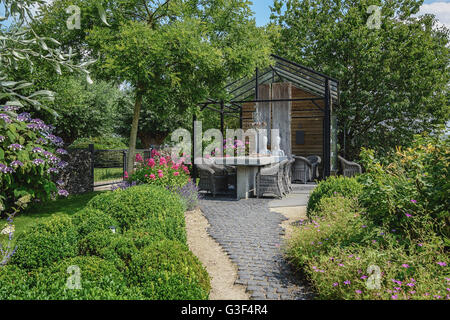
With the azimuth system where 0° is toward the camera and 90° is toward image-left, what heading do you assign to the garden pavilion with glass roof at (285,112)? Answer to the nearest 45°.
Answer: approximately 0°

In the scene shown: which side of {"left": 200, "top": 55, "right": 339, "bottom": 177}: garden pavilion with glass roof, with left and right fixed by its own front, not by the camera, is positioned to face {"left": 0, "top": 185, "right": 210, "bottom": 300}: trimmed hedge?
front

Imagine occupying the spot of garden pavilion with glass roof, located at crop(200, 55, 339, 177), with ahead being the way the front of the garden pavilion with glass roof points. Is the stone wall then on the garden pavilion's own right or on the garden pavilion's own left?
on the garden pavilion's own right

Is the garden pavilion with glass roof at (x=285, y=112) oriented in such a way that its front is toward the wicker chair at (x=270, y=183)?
yes

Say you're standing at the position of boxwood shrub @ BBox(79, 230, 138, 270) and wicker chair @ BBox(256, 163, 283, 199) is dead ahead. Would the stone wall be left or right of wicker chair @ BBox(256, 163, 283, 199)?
left

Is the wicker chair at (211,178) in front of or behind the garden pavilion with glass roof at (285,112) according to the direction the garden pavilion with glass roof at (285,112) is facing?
in front

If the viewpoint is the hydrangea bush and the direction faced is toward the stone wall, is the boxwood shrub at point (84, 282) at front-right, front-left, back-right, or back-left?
back-right

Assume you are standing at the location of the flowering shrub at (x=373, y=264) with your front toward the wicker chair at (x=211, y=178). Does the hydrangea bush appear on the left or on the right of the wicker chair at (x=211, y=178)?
left

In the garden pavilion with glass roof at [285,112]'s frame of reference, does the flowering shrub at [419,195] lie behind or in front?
in front

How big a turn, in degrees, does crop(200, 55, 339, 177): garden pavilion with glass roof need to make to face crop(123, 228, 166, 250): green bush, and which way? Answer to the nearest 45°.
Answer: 0° — it already faces it

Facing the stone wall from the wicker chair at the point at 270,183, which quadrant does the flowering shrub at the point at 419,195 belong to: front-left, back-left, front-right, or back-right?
back-left

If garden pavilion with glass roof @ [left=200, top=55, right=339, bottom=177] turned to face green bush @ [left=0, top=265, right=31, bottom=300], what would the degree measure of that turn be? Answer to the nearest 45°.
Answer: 0° — it already faces it

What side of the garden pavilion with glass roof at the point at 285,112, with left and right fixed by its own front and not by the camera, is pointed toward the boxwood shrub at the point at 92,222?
front
